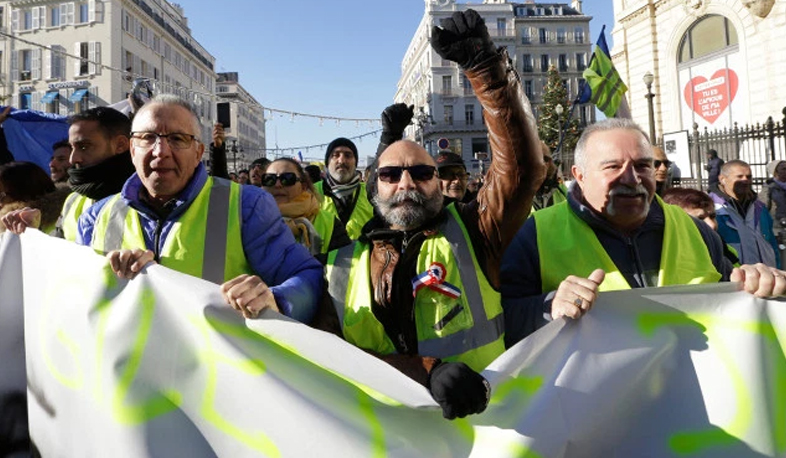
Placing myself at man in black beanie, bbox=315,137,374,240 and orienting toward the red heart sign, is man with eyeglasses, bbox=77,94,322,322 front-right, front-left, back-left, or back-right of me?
back-right

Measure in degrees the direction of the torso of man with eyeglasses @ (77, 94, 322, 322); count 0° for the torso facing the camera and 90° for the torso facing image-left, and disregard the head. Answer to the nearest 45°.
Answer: approximately 0°

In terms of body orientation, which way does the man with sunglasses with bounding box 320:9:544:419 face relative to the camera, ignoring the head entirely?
toward the camera

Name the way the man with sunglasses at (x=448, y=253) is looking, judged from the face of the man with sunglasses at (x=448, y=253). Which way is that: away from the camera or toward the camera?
toward the camera

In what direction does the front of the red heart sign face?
toward the camera

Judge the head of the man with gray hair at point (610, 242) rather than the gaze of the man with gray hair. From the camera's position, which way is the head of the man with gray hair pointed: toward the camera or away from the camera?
toward the camera

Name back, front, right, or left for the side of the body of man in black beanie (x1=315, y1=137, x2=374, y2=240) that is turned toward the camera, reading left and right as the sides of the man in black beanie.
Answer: front

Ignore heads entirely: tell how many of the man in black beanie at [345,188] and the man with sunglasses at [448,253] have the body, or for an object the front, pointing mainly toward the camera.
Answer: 2

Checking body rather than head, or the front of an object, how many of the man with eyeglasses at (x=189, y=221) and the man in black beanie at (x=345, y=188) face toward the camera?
2
